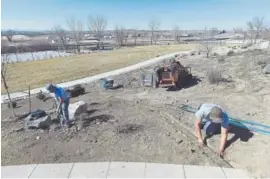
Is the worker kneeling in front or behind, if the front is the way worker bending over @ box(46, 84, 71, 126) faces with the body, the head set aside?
behind

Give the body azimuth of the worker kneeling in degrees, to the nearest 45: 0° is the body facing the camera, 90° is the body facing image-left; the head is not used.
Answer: approximately 0°

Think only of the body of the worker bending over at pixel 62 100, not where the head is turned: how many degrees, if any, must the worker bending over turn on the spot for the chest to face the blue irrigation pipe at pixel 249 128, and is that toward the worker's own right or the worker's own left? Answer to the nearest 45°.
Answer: approximately 180°

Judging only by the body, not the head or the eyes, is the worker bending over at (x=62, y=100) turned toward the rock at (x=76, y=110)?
no

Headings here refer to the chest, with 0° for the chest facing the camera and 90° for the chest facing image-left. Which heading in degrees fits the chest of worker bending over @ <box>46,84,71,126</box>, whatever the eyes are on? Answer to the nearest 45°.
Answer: approximately 90°

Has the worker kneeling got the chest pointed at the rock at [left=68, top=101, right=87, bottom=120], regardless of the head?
no

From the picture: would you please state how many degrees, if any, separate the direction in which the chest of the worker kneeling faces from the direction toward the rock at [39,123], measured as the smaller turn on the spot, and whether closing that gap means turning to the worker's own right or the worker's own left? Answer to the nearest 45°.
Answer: approximately 90° to the worker's own right

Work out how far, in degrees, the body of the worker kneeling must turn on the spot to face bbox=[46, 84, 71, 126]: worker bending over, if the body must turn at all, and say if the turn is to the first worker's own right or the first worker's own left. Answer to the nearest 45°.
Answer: approximately 90° to the first worker's own right

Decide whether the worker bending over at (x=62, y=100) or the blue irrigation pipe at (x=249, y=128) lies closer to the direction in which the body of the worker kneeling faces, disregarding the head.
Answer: the worker bending over
